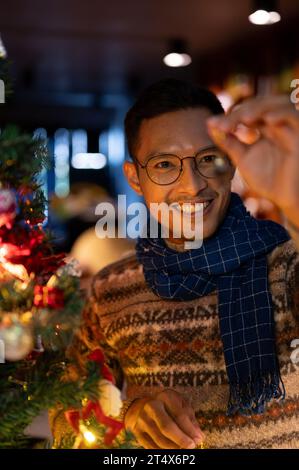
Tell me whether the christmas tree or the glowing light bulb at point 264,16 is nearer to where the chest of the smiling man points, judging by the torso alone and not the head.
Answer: the christmas tree

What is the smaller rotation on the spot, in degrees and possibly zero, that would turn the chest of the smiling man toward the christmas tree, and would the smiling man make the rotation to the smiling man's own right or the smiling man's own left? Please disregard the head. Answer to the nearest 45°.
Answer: approximately 45° to the smiling man's own right

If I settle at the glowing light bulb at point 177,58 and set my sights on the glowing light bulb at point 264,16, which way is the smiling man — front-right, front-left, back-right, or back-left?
front-right

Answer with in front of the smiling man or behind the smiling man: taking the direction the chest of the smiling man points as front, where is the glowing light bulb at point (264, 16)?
behind

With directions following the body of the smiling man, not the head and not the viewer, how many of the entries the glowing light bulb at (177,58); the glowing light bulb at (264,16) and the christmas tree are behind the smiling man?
2

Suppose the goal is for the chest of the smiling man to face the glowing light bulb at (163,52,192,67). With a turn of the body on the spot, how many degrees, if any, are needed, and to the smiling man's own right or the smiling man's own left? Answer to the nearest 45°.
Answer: approximately 180°

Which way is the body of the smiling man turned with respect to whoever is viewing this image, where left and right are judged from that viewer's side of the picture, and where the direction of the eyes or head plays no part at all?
facing the viewer
